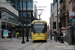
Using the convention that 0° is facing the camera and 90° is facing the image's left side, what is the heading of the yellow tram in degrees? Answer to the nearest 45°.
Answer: approximately 0°
